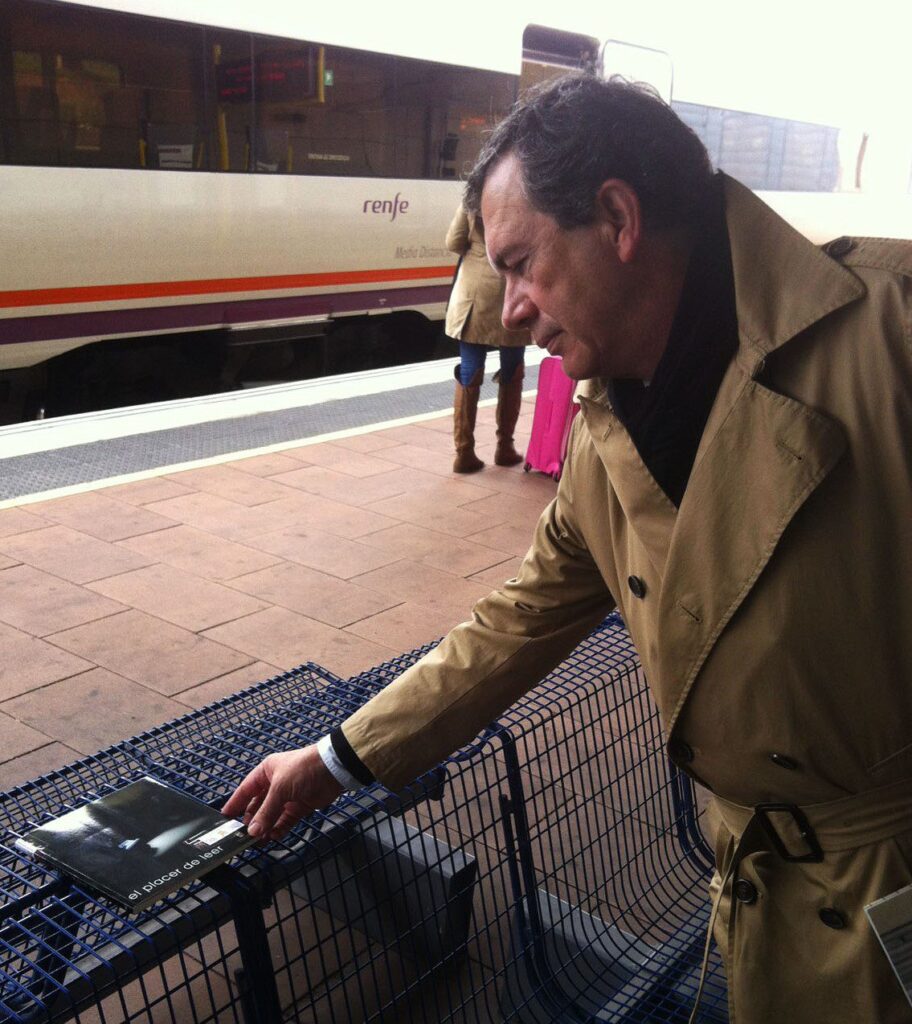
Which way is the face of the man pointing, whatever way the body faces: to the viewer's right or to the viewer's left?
to the viewer's left

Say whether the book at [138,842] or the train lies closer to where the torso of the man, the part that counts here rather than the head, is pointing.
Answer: the book

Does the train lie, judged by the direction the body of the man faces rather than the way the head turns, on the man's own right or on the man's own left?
on the man's own right

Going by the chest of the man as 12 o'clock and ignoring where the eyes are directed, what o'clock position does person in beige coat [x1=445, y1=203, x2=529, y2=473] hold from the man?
The person in beige coat is roughly at 4 o'clock from the man.

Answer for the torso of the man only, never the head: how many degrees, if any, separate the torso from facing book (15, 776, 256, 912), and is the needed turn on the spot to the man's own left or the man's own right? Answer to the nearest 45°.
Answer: approximately 45° to the man's own right

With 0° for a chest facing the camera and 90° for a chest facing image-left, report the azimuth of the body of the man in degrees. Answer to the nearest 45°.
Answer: approximately 45°
